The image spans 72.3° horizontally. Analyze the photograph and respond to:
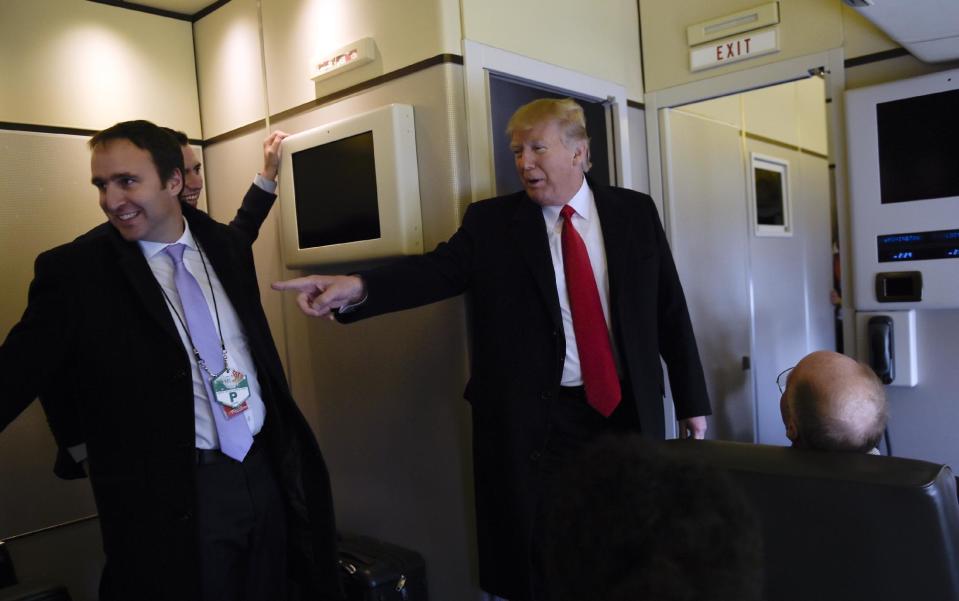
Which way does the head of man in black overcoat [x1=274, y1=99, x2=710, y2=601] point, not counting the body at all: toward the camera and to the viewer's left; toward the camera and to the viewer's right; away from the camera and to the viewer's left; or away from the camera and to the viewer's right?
toward the camera and to the viewer's left

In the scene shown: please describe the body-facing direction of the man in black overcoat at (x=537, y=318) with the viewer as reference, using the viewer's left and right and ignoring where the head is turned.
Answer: facing the viewer

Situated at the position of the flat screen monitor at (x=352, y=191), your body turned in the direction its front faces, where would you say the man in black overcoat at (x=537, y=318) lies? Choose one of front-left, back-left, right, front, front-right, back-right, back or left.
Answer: left

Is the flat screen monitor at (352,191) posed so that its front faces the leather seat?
no

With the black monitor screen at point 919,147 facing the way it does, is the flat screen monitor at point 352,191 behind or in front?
in front

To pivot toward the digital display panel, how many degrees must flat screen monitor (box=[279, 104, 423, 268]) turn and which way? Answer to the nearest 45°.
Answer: approximately 135° to its left

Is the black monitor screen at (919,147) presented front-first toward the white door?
no

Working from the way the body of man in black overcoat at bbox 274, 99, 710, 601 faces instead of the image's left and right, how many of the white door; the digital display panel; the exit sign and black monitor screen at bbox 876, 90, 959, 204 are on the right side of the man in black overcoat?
0

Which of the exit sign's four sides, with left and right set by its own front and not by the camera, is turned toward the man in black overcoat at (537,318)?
front

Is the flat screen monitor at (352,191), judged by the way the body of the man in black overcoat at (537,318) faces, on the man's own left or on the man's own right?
on the man's own right

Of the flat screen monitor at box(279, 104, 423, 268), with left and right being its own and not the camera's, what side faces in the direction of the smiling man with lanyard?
front

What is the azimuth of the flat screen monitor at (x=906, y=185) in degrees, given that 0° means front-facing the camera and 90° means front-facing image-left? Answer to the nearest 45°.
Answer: approximately 45°

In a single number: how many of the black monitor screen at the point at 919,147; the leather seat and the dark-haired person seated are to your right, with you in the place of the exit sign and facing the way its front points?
0

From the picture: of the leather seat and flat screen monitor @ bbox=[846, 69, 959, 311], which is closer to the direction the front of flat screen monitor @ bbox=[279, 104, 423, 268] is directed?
the leather seat

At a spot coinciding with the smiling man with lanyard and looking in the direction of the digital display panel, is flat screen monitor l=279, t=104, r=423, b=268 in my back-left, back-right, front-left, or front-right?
front-left

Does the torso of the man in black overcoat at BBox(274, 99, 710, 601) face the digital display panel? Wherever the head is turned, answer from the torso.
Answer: no

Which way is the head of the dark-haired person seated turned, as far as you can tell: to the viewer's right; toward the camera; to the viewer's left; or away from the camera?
away from the camera

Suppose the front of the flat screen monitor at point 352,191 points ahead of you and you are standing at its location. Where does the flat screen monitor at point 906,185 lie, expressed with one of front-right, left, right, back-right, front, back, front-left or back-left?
back-left

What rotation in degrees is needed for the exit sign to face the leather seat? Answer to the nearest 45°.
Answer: approximately 45° to its left

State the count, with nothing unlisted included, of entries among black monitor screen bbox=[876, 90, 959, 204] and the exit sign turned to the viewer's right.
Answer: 0
